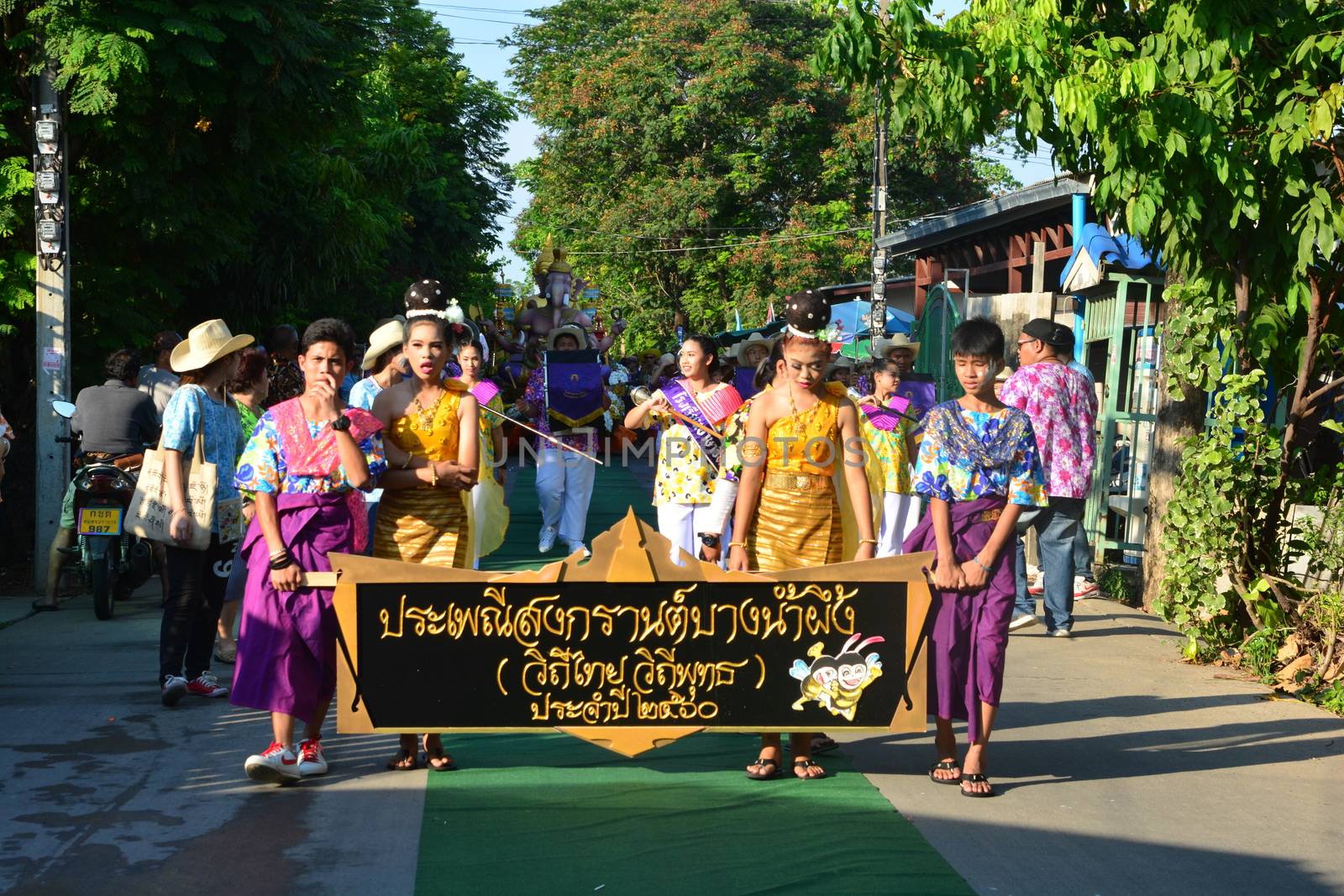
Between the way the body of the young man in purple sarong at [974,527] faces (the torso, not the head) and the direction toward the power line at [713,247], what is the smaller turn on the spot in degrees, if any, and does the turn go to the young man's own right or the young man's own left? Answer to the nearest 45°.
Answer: approximately 180°

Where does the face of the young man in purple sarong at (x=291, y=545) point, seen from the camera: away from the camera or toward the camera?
toward the camera

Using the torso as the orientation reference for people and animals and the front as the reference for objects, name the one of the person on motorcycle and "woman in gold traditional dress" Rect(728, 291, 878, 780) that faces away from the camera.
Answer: the person on motorcycle

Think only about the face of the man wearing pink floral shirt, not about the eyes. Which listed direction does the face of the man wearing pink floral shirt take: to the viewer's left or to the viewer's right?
to the viewer's left

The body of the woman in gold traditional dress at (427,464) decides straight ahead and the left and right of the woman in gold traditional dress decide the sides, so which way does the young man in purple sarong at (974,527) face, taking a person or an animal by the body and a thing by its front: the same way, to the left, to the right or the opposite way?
the same way

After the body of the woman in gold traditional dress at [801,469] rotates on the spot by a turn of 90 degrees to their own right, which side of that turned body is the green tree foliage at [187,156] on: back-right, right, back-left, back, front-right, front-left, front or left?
front-right

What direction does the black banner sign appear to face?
toward the camera

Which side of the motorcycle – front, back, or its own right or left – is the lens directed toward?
back

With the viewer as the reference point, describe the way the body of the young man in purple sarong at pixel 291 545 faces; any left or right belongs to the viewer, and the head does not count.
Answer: facing the viewer

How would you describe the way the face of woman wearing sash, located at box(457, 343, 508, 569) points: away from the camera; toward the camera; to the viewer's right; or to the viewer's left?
toward the camera

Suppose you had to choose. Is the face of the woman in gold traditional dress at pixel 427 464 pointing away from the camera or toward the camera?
toward the camera

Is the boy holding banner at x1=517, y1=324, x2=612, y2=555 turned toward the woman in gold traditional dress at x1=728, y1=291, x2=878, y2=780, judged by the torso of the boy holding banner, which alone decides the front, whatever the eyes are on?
yes

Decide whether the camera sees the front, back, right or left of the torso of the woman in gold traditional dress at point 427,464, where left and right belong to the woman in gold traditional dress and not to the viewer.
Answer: front

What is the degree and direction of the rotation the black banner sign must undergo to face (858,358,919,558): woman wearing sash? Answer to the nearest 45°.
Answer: approximately 135° to its left

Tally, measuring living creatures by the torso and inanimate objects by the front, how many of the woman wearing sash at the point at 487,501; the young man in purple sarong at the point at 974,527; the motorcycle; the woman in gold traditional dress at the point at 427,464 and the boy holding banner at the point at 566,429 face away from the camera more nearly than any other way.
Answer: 1

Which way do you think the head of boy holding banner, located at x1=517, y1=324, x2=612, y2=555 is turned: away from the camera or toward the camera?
toward the camera

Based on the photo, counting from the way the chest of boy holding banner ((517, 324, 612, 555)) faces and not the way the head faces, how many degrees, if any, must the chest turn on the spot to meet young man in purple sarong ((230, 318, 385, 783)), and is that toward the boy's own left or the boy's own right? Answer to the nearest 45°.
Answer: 0° — they already face them
